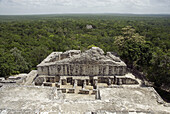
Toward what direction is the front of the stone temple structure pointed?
toward the camera
